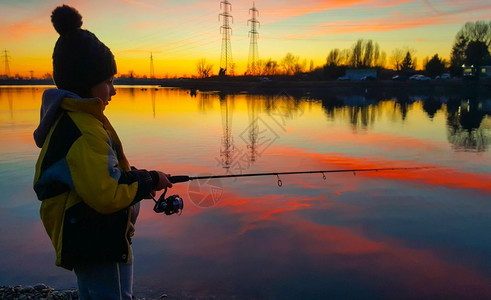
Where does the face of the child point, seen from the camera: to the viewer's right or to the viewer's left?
to the viewer's right

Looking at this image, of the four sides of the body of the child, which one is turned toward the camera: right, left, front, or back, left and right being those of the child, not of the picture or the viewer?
right
